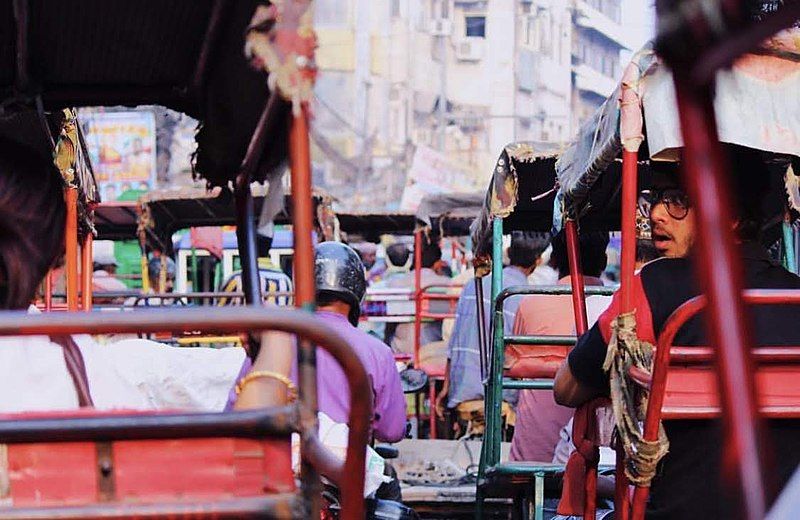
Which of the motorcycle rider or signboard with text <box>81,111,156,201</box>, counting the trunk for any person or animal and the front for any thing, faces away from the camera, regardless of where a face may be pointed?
the motorcycle rider

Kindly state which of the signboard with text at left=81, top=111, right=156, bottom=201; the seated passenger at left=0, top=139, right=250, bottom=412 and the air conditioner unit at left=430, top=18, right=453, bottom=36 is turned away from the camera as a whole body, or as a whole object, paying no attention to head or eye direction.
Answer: the seated passenger

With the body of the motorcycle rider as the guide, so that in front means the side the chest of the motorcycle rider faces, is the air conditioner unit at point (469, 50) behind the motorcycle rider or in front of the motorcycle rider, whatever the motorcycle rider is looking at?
in front

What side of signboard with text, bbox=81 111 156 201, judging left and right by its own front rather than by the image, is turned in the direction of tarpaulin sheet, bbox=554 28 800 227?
front

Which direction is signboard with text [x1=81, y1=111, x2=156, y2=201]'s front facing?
toward the camera

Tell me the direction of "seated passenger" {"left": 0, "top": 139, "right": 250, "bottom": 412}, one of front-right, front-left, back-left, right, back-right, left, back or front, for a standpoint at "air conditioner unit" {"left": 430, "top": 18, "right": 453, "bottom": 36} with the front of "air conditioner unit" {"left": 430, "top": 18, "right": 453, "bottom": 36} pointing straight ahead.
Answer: front

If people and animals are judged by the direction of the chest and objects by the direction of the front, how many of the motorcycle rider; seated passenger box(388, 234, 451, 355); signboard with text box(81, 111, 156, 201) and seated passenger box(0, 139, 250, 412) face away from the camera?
3

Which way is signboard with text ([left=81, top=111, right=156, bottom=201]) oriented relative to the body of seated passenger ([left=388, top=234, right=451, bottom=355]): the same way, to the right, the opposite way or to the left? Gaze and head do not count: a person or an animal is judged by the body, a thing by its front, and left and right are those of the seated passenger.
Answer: the opposite way

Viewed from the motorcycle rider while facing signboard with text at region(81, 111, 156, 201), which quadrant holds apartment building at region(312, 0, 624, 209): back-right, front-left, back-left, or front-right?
front-right

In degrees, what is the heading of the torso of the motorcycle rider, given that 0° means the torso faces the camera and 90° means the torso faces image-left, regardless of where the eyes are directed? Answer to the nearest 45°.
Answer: approximately 180°

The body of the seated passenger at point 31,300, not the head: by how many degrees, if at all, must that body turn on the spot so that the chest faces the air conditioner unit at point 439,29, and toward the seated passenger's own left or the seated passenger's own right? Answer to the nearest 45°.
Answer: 0° — they already face it

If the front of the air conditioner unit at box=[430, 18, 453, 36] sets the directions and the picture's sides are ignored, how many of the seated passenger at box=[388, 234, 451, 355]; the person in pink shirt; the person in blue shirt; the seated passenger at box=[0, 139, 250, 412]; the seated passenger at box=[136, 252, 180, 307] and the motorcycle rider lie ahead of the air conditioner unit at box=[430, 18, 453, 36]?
6

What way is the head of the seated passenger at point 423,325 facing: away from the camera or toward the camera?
away from the camera

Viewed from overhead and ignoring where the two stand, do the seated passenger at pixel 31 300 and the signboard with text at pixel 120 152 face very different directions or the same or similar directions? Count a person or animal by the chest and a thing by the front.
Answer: very different directions

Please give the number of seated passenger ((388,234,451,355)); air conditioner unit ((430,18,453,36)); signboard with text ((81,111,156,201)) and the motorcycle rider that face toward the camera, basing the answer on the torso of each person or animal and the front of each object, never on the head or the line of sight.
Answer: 2

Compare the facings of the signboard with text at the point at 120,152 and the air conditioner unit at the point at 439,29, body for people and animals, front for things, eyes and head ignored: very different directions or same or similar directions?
same or similar directions

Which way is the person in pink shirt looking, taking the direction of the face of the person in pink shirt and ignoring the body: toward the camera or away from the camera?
away from the camera

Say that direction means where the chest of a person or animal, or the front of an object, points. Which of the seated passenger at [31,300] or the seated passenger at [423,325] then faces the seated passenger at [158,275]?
the seated passenger at [31,300]

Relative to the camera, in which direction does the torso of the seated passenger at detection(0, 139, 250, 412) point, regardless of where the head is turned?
away from the camera
